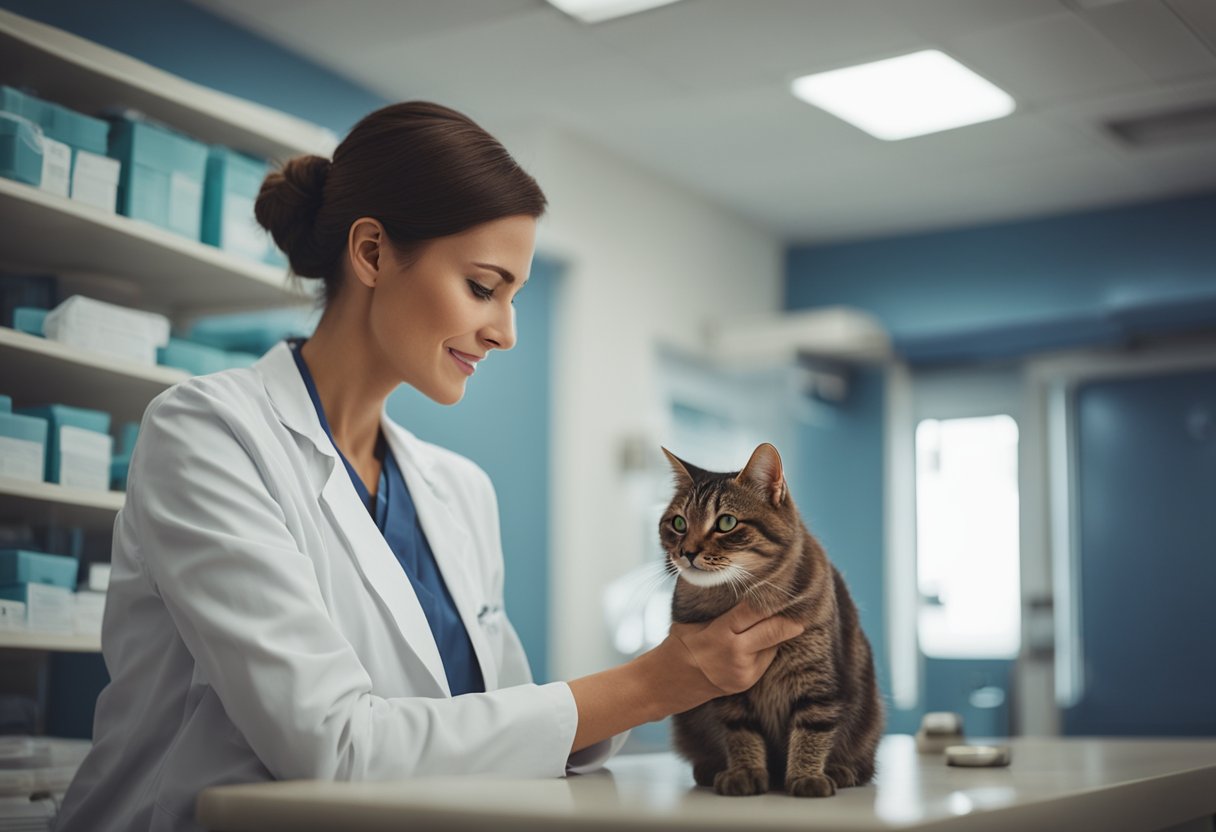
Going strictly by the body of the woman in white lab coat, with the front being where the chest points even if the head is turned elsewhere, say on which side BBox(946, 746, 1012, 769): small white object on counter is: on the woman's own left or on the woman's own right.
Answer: on the woman's own left

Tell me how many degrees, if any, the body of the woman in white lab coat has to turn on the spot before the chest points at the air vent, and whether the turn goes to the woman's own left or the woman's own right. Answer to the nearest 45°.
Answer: approximately 90° to the woman's own left

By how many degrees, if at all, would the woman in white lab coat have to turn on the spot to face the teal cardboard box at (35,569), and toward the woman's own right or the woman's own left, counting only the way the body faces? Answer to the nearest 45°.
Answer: approximately 180°

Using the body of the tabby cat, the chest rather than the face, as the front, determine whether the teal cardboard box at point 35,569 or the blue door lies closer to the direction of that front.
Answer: the teal cardboard box

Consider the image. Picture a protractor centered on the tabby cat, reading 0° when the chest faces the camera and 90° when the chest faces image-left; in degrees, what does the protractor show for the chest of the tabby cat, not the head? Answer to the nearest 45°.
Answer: approximately 45°

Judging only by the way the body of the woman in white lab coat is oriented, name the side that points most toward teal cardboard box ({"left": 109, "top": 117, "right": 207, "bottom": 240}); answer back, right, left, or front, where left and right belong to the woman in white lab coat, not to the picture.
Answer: back

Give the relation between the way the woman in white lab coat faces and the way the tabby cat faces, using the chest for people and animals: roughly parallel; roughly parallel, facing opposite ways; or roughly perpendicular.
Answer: roughly perpendicular

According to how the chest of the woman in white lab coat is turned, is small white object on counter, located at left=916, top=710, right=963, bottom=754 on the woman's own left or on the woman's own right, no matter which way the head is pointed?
on the woman's own left

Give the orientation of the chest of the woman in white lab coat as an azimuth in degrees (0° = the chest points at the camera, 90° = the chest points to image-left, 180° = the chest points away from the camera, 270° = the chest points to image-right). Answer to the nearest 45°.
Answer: approximately 315°

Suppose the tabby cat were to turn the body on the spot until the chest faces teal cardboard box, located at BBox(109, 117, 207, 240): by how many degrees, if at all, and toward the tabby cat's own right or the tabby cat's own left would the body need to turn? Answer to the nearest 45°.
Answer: approximately 90° to the tabby cat's own right

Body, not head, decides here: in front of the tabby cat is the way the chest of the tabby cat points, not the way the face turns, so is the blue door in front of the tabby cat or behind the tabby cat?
behind

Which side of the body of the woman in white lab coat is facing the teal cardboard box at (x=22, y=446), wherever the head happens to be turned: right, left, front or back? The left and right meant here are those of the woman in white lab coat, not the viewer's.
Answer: back

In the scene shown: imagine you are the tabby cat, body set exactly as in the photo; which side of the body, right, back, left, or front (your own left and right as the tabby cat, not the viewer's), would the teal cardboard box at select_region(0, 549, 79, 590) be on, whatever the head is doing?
right

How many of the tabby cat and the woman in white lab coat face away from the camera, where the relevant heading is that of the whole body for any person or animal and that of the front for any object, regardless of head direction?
0
